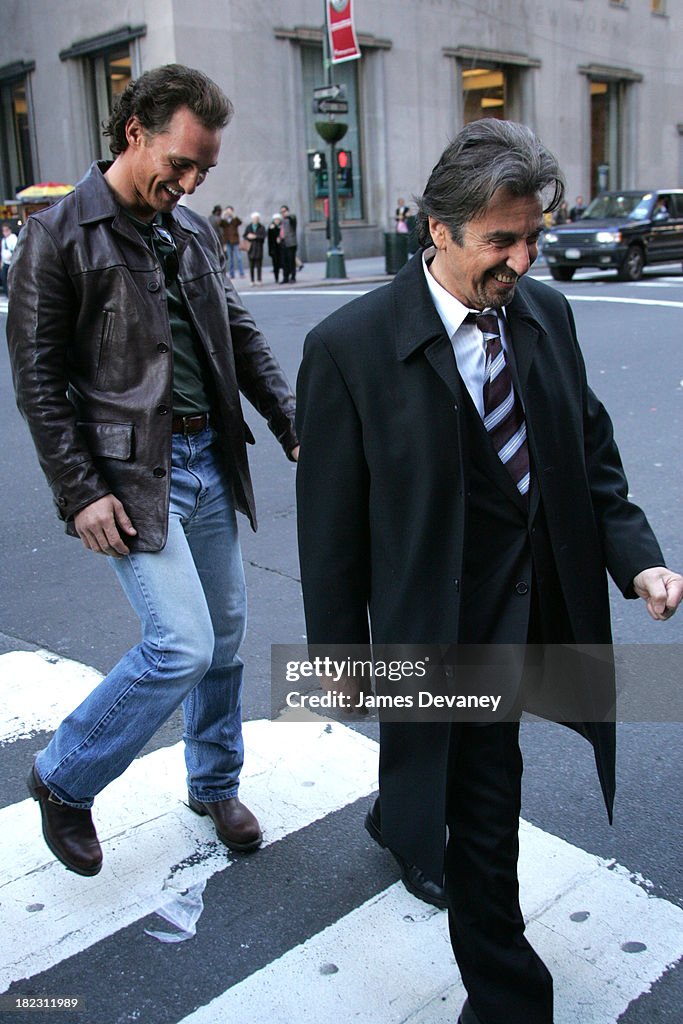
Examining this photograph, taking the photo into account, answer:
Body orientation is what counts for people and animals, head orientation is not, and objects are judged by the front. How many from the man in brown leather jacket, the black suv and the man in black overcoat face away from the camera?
0

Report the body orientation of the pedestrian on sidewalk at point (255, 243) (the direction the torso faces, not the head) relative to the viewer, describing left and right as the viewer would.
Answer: facing the viewer

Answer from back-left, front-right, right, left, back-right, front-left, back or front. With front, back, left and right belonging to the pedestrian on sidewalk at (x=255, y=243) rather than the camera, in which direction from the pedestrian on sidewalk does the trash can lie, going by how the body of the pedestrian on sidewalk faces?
left

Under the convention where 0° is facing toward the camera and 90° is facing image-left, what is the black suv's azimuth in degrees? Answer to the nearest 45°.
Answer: approximately 45°

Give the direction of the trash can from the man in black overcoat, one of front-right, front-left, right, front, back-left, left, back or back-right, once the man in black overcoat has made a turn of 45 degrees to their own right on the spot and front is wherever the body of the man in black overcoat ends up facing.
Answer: back

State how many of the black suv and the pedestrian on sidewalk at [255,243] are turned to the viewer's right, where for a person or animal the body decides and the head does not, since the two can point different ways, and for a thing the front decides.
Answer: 0

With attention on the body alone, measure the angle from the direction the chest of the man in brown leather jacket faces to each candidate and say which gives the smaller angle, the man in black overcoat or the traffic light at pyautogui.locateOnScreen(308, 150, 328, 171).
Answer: the man in black overcoat

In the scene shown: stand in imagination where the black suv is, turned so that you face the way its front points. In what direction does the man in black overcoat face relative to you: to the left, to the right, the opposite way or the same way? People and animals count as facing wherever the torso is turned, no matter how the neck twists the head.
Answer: to the left

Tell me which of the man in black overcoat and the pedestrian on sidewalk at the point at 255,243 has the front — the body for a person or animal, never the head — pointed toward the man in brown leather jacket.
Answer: the pedestrian on sidewalk

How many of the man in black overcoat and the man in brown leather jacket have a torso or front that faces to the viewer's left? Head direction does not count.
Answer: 0

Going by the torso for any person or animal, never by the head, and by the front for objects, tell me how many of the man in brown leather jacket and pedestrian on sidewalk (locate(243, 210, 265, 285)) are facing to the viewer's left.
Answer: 0

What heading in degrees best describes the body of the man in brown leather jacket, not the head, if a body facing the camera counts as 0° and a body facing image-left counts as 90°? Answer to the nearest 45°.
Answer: approximately 315°

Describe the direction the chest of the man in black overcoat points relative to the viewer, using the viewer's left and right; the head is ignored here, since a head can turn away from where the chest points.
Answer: facing the viewer and to the right of the viewer

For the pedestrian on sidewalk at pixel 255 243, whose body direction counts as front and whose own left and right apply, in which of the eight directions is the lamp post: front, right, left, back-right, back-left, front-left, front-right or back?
left
